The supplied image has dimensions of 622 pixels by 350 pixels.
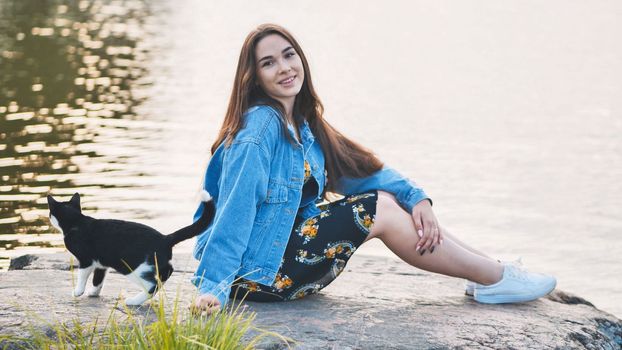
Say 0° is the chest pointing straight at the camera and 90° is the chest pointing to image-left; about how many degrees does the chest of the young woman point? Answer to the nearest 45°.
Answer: approximately 315°

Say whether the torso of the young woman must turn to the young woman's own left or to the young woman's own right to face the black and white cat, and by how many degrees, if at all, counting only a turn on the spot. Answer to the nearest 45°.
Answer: approximately 90° to the young woman's own right
